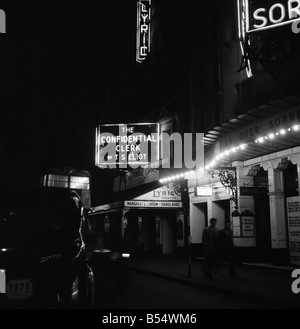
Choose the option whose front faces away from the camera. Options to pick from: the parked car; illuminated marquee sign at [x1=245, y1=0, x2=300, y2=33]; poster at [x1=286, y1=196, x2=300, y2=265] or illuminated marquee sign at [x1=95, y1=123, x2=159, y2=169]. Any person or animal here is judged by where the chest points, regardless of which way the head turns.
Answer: the parked car

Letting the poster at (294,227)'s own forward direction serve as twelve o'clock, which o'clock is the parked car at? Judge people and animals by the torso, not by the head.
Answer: The parked car is roughly at 11 o'clock from the poster.

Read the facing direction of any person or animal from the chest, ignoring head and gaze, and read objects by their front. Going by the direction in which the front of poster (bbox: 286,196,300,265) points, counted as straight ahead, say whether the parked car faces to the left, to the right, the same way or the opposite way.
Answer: to the right

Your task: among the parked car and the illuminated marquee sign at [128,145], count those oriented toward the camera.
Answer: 1

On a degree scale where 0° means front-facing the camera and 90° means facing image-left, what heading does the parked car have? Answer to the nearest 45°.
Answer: approximately 180°

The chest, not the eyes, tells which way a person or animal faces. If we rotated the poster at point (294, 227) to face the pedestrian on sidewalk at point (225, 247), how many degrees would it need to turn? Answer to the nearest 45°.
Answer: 0° — it already faces them

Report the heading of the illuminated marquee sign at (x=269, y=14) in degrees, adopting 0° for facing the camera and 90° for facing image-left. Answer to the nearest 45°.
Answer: approximately 45°
